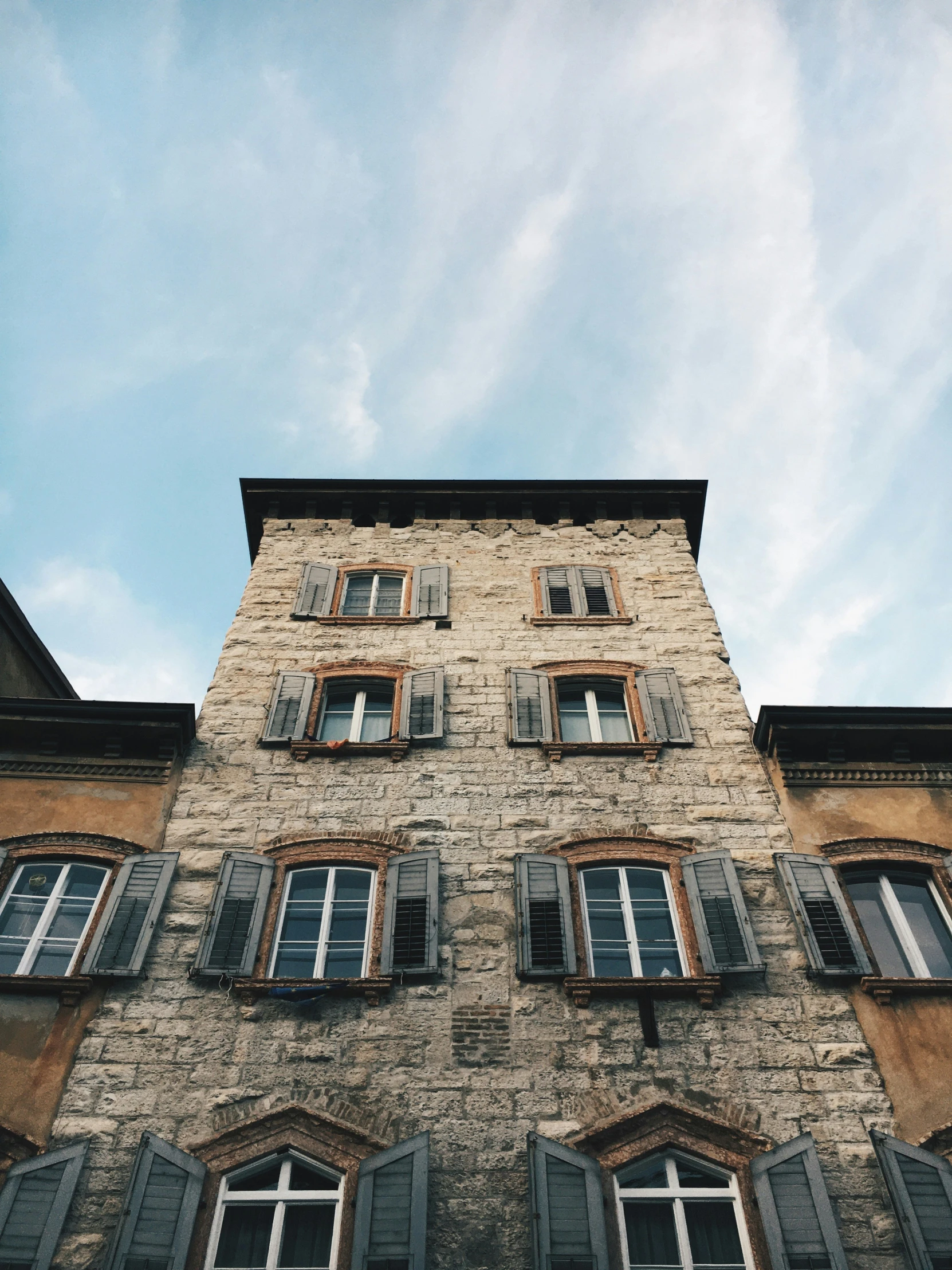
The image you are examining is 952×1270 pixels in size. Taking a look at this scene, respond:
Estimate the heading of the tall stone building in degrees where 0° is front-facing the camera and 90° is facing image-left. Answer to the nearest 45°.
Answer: approximately 0°
